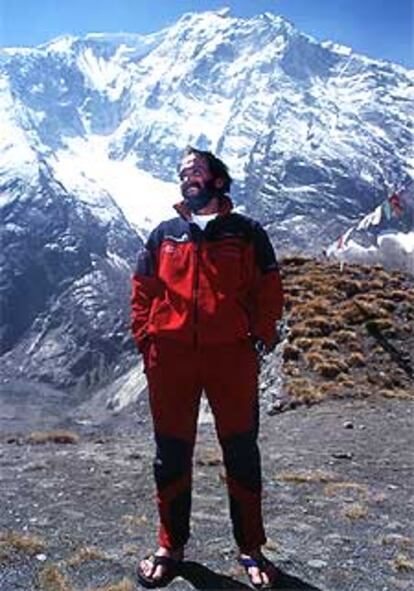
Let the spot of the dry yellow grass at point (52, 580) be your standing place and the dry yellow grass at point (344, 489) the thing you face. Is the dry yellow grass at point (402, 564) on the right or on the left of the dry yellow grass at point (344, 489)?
right

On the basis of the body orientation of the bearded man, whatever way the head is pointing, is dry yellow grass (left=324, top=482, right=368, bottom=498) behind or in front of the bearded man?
behind

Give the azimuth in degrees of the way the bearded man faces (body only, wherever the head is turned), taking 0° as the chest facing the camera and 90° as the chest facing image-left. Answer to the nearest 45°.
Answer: approximately 0°

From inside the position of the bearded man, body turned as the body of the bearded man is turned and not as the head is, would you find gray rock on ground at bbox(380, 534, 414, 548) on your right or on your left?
on your left

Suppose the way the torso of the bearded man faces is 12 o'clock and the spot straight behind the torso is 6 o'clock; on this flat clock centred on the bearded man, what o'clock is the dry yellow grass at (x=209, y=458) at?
The dry yellow grass is roughly at 6 o'clock from the bearded man.
